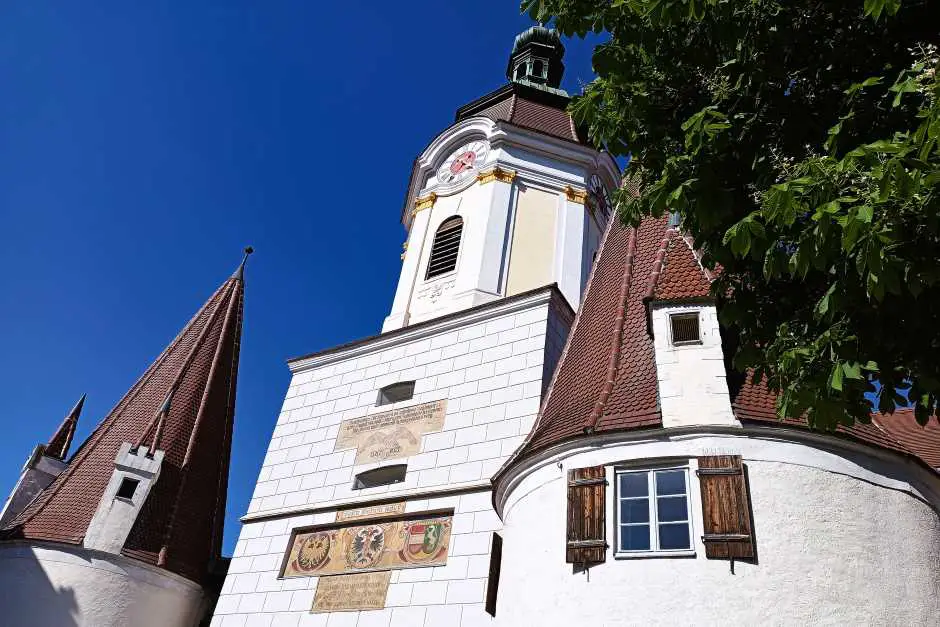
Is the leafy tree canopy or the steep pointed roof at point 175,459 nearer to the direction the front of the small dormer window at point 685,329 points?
the leafy tree canopy

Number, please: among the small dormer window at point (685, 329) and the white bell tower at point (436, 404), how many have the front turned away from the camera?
0

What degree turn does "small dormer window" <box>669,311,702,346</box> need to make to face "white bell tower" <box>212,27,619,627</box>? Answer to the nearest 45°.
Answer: approximately 135° to its right

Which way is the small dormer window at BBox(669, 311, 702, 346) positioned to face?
toward the camera

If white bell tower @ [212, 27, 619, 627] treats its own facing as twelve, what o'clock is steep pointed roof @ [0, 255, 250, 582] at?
The steep pointed roof is roughly at 3 o'clock from the white bell tower.

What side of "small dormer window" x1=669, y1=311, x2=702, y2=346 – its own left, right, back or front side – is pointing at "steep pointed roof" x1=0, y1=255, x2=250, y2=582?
right

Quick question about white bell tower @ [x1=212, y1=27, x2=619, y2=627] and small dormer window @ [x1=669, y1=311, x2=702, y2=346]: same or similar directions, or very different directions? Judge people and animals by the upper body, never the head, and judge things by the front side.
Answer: same or similar directions

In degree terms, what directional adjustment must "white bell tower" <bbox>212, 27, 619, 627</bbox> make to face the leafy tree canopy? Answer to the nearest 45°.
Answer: approximately 45° to its left

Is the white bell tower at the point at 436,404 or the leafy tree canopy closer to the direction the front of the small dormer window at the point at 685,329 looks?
the leafy tree canopy

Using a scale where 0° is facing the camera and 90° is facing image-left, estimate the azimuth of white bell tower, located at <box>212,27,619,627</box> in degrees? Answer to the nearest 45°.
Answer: approximately 45°
